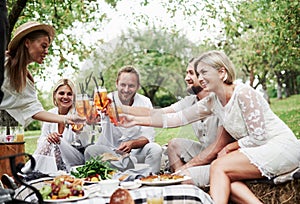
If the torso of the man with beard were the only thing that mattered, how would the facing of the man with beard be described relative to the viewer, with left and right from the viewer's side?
facing the viewer and to the left of the viewer

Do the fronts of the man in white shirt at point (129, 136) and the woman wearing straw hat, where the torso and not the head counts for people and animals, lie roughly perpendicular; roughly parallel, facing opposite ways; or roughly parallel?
roughly perpendicular

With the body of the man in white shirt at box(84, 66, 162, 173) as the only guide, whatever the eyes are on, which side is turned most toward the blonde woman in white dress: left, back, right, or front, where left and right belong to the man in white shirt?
left

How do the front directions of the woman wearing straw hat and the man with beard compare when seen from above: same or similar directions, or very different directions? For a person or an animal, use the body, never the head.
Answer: very different directions

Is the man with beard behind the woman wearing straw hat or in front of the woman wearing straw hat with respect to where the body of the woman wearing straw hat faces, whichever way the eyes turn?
in front

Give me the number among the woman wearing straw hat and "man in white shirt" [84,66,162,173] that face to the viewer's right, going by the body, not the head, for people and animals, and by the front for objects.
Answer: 1

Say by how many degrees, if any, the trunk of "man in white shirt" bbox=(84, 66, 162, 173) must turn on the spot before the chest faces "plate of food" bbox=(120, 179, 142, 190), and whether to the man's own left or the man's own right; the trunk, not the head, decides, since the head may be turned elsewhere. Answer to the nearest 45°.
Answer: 0° — they already face it

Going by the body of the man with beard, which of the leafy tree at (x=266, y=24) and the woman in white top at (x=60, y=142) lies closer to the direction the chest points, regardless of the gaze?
the woman in white top

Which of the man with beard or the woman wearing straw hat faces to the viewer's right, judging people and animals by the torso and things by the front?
the woman wearing straw hat

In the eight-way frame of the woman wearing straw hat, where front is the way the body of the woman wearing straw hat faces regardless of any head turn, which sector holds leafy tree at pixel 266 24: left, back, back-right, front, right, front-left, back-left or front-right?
front-left

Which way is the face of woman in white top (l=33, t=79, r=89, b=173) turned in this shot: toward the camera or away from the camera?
toward the camera

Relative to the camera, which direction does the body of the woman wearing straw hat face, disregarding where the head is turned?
to the viewer's right

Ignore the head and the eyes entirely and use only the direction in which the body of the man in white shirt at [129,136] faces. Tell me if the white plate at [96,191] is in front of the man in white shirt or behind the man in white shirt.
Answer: in front

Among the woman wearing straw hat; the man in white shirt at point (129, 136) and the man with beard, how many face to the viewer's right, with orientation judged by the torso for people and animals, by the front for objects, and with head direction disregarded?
1

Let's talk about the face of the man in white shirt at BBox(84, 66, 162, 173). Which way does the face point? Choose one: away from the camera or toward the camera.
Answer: toward the camera

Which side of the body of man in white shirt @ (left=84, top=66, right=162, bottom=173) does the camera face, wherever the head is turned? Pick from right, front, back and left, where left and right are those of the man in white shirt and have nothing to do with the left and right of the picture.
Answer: front

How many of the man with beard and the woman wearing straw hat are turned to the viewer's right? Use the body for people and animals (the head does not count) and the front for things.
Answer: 1
